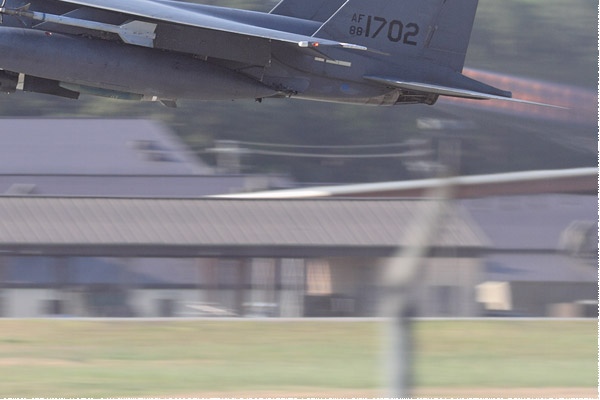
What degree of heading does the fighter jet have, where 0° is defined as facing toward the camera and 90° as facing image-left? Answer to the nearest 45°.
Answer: approximately 90°

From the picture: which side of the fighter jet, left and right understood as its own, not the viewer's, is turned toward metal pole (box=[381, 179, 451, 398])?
left

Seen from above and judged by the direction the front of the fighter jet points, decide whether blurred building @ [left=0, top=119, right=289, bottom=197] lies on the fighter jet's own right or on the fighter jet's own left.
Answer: on the fighter jet's own right

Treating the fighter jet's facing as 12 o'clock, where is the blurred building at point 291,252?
The blurred building is roughly at 3 o'clock from the fighter jet.
